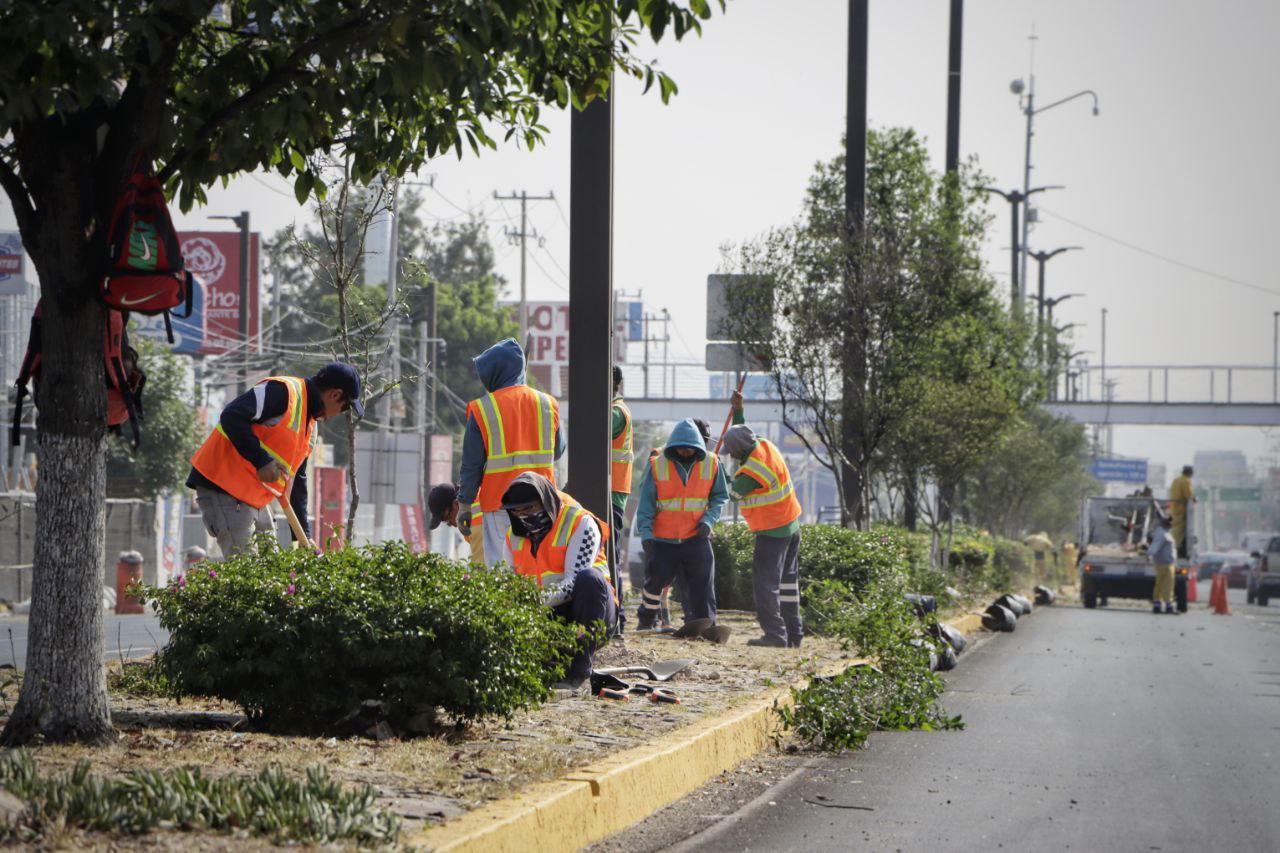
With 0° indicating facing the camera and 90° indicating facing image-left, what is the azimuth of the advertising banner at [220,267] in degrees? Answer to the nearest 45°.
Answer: approximately 0°

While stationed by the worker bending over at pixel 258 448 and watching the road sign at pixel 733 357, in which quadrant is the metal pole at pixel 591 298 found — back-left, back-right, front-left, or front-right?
front-right

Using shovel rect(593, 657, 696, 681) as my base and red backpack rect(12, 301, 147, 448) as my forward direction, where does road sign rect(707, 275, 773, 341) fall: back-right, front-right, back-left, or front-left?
back-right

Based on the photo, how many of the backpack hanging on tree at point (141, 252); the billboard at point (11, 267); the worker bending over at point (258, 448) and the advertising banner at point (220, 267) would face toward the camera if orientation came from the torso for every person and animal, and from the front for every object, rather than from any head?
3

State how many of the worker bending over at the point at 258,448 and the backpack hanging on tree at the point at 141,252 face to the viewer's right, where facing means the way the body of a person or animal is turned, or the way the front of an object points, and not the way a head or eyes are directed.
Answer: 1

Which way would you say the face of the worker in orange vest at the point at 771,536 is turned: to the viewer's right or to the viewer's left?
to the viewer's left

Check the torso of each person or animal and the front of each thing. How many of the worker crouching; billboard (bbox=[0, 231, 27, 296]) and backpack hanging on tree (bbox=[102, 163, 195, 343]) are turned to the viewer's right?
0

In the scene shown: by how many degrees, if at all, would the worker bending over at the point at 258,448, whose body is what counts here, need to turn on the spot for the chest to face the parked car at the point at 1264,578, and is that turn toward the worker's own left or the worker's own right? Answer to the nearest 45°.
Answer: approximately 45° to the worker's own left

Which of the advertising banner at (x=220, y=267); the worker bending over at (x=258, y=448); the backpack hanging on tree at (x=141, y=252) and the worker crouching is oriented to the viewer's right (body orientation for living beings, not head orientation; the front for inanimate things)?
the worker bending over

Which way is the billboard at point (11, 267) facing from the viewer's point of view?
toward the camera

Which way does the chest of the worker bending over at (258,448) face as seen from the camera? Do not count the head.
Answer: to the viewer's right

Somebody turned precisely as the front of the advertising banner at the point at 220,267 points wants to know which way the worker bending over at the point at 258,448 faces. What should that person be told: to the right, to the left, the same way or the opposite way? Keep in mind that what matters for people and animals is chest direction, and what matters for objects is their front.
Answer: to the left

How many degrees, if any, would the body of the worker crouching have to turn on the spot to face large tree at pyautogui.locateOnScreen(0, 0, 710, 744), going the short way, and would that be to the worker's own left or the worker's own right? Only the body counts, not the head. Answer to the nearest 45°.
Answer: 0° — they already face it
